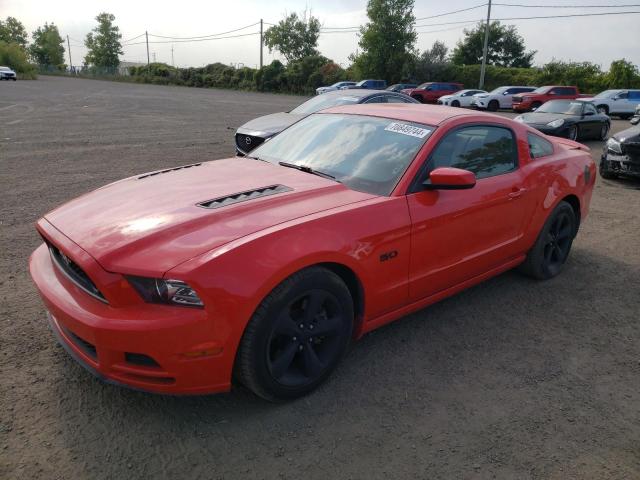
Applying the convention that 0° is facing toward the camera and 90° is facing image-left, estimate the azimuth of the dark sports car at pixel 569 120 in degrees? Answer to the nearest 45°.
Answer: approximately 45°

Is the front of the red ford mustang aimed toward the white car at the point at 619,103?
no

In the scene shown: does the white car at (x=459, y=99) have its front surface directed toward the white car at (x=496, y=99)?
no

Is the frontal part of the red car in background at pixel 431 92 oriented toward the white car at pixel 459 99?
no

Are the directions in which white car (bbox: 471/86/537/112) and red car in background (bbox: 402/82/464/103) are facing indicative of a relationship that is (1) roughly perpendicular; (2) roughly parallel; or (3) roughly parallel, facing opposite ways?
roughly parallel

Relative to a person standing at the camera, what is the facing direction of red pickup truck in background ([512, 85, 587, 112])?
facing the viewer and to the left of the viewer

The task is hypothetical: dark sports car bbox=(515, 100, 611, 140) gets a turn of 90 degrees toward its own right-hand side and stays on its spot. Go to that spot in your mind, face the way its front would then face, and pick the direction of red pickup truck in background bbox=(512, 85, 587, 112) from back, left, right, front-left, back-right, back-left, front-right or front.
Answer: front-right

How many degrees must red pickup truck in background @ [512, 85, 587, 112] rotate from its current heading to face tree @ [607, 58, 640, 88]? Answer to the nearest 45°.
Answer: approximately 135° to its right

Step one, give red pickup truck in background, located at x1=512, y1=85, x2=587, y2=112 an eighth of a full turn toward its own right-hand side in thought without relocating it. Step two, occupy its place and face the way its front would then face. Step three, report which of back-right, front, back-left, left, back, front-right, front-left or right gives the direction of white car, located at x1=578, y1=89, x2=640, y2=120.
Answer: back

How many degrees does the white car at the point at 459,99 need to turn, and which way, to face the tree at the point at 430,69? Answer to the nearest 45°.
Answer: approximately 135° to its right

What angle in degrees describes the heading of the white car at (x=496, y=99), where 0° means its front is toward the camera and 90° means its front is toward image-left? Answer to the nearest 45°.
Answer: approximately 45°

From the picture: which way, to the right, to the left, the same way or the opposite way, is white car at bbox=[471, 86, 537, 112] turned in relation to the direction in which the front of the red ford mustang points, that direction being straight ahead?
the same way
